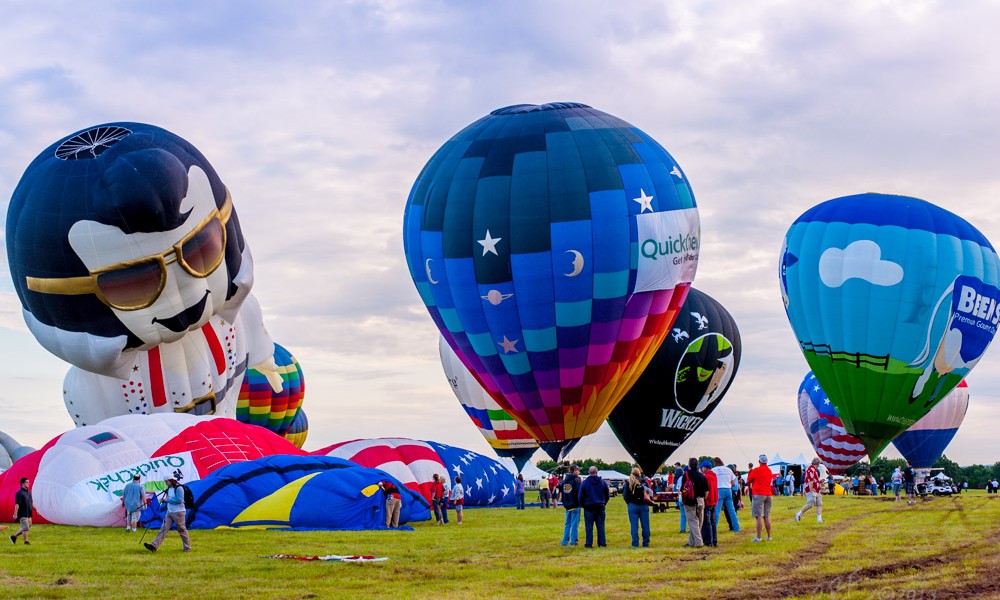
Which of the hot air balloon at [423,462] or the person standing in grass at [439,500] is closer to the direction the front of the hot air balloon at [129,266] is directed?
the person standing in grass

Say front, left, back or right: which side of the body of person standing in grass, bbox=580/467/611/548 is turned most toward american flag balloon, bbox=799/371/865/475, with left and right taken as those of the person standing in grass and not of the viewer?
front

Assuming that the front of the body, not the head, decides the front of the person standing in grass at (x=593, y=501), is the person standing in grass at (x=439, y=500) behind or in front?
in front

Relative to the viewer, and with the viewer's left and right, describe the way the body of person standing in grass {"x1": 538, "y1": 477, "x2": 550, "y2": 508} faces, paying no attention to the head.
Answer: facing away from the viewer

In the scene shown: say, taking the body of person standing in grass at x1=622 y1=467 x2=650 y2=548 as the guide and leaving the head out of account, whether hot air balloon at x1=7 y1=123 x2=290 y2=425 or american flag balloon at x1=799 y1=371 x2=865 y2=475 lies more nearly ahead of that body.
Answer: the american flag balloon

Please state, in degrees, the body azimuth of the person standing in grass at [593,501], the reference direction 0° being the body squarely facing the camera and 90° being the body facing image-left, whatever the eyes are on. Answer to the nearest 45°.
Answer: approximately 180°

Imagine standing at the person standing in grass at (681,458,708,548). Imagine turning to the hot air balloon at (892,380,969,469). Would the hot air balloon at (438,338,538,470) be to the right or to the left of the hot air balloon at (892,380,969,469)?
left

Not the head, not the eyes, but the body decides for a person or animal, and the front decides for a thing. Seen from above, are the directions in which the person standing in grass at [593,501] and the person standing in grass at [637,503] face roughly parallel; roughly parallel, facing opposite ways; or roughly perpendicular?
roughly parallel

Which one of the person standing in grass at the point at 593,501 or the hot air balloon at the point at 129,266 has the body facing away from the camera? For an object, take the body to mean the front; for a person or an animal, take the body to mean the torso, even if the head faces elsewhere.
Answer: the person standing in grass

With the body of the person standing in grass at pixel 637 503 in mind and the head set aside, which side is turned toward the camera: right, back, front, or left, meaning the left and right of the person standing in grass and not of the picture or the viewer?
back

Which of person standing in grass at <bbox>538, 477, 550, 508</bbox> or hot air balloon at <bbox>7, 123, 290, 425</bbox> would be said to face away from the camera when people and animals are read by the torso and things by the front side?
the person standing in grass

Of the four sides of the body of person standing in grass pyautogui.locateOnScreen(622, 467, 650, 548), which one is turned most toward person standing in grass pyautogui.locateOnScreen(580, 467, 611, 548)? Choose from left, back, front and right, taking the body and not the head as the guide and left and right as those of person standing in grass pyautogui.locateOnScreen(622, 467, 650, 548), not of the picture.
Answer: left
